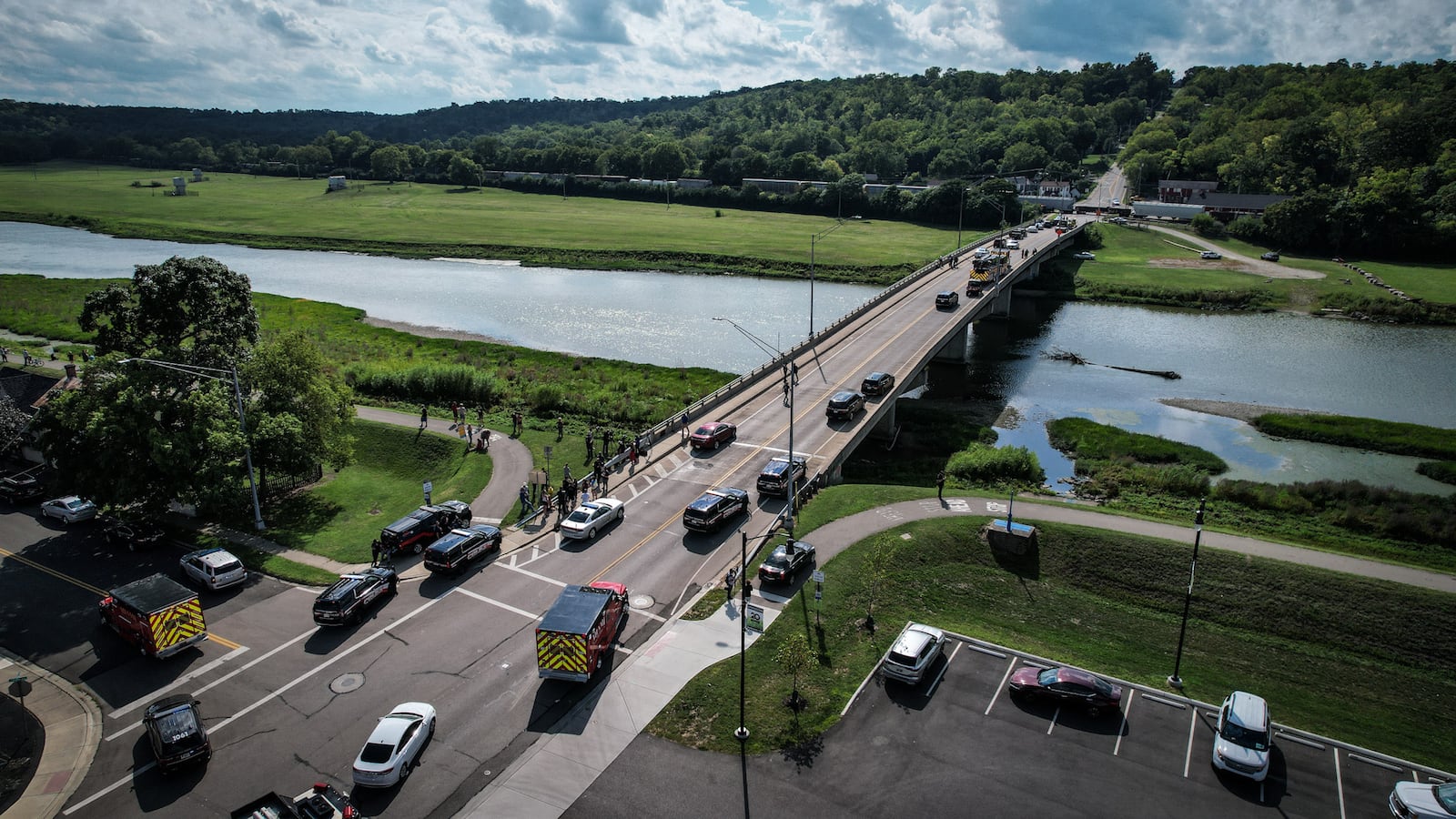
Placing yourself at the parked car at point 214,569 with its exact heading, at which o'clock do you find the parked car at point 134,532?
the parked car at point 134,532 is roughly at 1 o'clock from the parked car at point 214,569.

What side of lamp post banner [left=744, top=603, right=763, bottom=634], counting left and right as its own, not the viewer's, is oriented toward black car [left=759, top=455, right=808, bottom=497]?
back

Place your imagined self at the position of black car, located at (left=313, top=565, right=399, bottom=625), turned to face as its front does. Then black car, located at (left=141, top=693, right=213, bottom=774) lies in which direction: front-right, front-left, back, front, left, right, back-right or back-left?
back

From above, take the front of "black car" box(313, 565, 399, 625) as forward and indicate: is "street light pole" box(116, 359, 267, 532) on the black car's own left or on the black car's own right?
on the black car's own left

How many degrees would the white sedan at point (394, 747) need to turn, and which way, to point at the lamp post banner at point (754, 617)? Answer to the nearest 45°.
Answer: approximately 45° to its right

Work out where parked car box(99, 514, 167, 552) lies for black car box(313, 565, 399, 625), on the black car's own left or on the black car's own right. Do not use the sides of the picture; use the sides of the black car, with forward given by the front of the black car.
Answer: on the black car's own left

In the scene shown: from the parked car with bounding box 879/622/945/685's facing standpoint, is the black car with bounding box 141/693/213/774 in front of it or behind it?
behind

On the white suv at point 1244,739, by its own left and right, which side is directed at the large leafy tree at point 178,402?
right

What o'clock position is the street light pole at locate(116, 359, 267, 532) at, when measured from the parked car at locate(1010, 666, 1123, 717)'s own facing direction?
The street light pole is roughly at 12 o'clock from the parked car.
